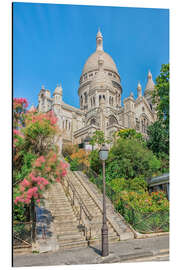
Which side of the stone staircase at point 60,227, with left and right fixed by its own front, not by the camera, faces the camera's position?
front

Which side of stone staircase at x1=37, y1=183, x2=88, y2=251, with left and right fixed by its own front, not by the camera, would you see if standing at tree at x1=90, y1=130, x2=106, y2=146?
back

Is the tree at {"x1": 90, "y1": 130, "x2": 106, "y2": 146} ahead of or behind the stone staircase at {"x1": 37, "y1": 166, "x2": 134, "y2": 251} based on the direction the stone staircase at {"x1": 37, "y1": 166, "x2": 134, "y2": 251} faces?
behind

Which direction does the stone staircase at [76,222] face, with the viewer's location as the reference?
facing the viewer

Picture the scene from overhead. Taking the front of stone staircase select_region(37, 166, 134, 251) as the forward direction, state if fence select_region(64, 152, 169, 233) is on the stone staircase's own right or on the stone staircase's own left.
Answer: on the stone staircase's own left

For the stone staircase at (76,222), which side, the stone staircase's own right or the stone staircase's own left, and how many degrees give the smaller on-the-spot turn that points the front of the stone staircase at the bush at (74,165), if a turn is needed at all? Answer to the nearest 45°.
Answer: approximately 180°
